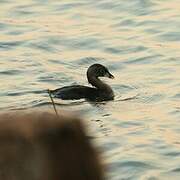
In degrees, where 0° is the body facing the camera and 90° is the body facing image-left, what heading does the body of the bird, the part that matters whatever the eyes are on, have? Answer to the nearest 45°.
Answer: approximately 270°
